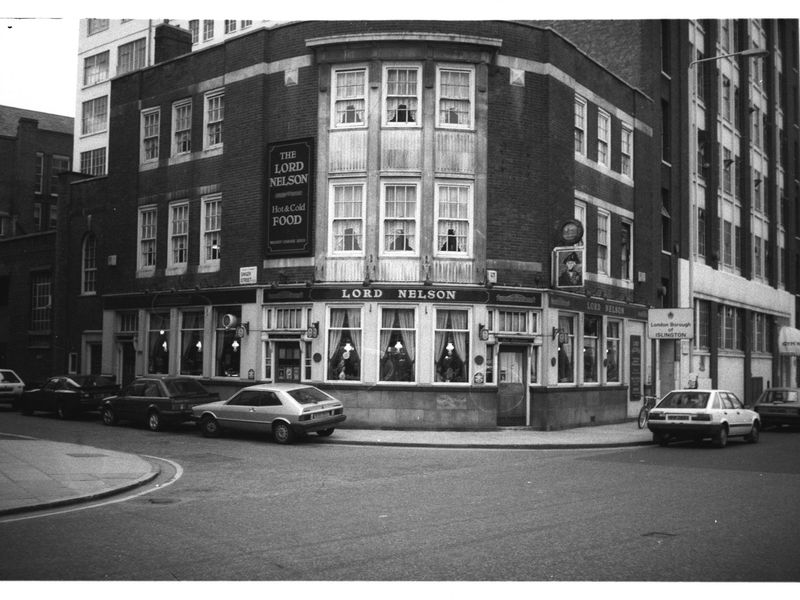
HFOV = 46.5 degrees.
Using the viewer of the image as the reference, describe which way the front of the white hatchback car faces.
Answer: facing away from the viewer and to the right of the viewer

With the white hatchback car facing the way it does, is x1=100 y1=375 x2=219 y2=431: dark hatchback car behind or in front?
behind

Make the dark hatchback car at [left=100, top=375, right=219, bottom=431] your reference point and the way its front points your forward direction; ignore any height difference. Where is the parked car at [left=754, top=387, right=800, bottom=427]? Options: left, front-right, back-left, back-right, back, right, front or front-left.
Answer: back-right

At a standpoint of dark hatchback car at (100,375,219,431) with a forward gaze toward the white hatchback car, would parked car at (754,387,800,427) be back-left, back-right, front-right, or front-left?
front-left

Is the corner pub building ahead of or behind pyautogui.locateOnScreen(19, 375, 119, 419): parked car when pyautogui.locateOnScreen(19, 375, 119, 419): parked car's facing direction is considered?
behind

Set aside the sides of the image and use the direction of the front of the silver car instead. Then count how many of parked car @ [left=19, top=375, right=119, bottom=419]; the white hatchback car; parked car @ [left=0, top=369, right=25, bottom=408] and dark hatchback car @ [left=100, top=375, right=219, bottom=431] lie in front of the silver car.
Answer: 3

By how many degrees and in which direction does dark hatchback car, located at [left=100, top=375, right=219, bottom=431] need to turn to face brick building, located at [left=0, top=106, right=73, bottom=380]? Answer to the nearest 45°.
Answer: approximately 45° to its right

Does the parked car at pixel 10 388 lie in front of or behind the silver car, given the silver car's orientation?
in front

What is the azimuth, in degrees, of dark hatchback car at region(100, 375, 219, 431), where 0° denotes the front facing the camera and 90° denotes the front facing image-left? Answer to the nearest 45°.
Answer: approximately 135°

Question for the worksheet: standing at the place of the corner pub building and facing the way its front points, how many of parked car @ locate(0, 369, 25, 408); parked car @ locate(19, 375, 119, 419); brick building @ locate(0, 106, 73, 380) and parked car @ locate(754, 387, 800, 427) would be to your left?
1

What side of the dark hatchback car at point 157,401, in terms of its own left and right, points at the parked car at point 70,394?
front

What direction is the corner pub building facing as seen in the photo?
toward the camera

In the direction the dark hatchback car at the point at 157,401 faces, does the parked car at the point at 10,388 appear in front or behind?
in front

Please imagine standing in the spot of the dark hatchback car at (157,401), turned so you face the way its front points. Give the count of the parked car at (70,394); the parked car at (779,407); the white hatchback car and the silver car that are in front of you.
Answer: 1
